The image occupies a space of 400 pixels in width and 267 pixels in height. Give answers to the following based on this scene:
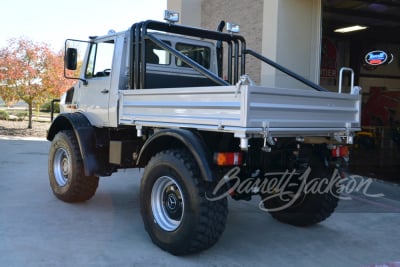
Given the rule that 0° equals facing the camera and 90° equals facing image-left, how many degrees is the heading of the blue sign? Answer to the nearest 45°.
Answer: approximately 0°

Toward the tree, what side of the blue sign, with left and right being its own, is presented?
right
